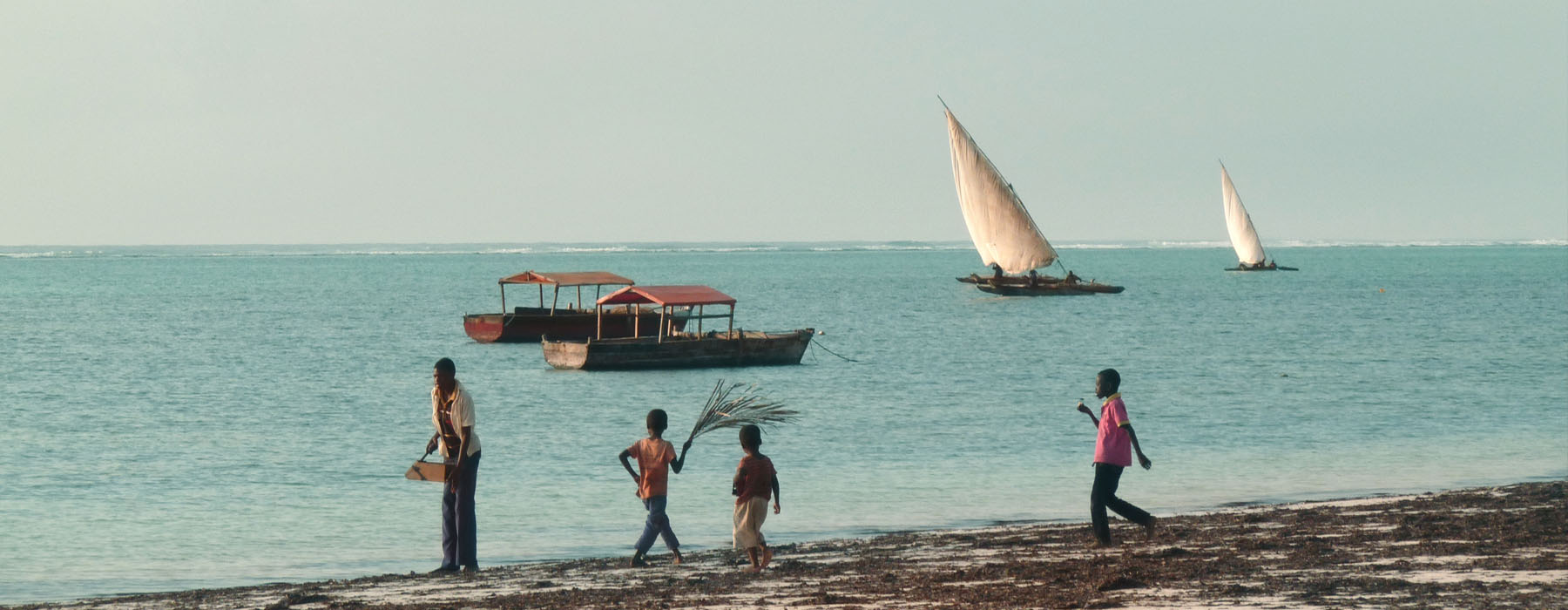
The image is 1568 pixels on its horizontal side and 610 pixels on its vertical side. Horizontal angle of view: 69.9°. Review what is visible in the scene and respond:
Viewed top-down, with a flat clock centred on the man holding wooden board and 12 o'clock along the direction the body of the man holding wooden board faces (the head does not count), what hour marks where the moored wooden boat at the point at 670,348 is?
The moored wooden boat is roughly at 5 o'clock from the man holding wooden board.

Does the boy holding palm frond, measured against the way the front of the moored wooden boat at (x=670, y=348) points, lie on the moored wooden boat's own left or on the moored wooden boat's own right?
on the moored wooden boat's own right

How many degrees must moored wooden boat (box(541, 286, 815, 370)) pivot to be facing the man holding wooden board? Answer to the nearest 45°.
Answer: approximately 135° to its right

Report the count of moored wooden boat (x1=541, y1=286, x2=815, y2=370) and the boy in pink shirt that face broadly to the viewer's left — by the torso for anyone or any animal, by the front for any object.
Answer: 1

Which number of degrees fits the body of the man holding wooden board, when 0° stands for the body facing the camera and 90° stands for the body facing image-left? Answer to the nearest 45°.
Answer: approximately 45°

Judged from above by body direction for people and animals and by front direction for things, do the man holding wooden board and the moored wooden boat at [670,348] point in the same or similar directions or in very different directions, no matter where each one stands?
very different directions

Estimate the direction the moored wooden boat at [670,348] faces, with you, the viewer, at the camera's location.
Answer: facing away from the viewer and to the right of the viewer

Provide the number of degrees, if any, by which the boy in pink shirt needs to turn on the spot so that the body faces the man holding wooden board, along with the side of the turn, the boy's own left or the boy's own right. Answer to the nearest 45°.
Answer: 0° — they already face them

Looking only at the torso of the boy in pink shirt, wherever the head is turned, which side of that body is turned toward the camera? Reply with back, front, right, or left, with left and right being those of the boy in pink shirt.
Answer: left

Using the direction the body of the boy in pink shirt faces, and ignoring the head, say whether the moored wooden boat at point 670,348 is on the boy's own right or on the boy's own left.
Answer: on the boy's own right
